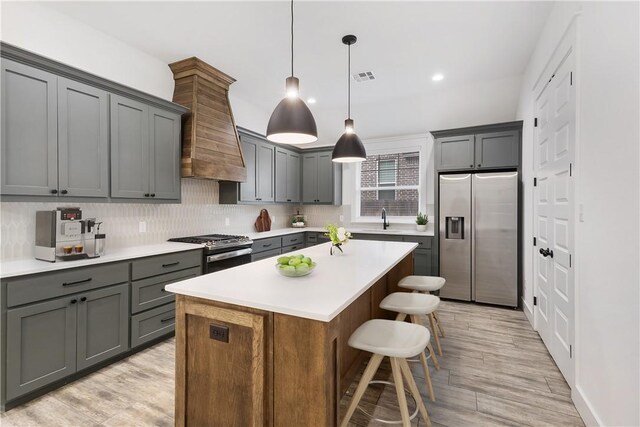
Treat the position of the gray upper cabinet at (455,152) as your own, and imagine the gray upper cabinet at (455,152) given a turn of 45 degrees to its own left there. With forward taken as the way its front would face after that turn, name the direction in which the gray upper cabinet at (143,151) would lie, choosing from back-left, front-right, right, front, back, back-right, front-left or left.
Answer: right

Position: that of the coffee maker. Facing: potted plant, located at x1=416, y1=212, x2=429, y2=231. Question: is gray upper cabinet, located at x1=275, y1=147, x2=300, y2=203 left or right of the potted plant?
left

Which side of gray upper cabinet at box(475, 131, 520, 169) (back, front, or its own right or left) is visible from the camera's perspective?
front

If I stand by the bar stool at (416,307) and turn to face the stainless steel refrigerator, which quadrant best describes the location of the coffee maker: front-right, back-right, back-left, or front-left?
back-left

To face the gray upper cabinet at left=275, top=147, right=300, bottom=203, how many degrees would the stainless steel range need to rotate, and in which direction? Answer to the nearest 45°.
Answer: approximately 90° to its left

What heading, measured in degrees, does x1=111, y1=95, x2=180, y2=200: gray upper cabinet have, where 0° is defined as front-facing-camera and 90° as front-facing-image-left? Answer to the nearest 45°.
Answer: approximately 315°

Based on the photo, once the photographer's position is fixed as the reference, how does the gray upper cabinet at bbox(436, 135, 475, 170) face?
facing the viewer

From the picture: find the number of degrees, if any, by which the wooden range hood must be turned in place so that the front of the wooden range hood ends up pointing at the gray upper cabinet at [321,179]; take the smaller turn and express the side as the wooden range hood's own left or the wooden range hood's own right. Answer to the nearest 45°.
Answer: approximately 90° to the wooden range hood's own left

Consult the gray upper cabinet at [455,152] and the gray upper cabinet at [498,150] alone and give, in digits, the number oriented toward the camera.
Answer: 2

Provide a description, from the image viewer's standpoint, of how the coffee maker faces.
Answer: facing the viewer and to the right of the viewer

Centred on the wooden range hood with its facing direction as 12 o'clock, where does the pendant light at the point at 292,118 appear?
The pendant light is roughly at 1 o'clock from the wooden range hood.

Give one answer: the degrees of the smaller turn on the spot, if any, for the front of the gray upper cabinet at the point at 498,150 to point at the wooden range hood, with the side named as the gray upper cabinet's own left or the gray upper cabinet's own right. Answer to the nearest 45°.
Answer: approximately 45° to the gray upper cabinet's own right

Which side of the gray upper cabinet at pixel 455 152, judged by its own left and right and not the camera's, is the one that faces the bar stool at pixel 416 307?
front

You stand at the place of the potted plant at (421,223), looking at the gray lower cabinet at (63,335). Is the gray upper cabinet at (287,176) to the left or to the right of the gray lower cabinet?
right

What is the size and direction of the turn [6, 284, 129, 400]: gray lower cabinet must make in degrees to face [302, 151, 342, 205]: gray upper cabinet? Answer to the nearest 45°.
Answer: approximately 45° to its left

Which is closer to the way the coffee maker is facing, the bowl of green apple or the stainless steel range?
the bowl of green apple

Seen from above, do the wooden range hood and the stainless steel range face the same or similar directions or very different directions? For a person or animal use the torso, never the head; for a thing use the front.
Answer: same or similar directions
